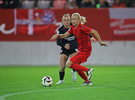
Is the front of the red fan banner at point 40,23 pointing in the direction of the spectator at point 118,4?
no

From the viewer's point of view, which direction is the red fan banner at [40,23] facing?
toward the camera

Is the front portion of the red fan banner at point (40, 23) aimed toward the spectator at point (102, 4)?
no

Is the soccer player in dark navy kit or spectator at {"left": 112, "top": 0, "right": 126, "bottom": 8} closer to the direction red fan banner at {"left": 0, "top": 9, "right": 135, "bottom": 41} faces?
the soccer player in dark navy kit

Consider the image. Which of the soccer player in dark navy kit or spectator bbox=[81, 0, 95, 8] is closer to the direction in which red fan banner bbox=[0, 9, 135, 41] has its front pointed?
the soccer player in dark navy kit

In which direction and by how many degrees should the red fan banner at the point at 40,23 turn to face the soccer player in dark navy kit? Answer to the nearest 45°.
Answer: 0° — it already faces them

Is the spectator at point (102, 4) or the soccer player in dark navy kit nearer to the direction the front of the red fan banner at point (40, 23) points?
the soccer player in dark navy kit
